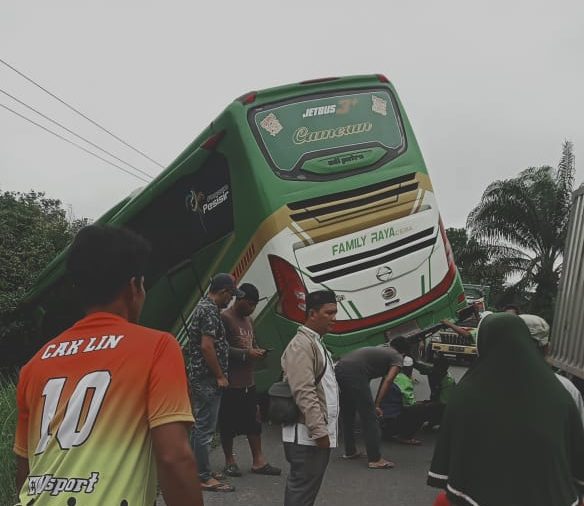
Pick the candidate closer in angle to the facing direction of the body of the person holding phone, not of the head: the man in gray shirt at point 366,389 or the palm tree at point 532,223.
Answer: the man in gray shirt

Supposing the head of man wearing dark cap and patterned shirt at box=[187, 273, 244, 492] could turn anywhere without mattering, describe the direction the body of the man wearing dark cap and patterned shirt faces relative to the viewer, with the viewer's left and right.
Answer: facing to the right of the viewer

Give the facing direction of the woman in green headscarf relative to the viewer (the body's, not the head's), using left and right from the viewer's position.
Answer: facing away from the viewer

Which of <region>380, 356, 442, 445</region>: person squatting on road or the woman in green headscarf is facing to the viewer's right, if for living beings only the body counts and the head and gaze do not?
the person squatting on road

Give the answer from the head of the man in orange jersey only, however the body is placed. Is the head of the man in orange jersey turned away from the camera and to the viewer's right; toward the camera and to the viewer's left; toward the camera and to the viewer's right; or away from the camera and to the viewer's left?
away from the camera and to the viewer's right

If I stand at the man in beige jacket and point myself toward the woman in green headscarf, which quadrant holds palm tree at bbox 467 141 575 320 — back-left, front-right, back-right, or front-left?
back-left

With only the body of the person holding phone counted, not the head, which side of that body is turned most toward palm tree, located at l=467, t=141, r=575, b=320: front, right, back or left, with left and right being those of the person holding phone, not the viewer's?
left

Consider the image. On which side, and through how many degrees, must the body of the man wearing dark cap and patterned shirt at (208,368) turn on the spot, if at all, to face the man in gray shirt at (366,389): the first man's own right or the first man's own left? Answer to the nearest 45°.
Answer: approximately 45° to the first man's own left

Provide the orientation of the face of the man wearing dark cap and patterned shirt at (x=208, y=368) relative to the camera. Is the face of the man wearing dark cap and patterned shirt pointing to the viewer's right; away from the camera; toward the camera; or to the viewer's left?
to the viewer's right
